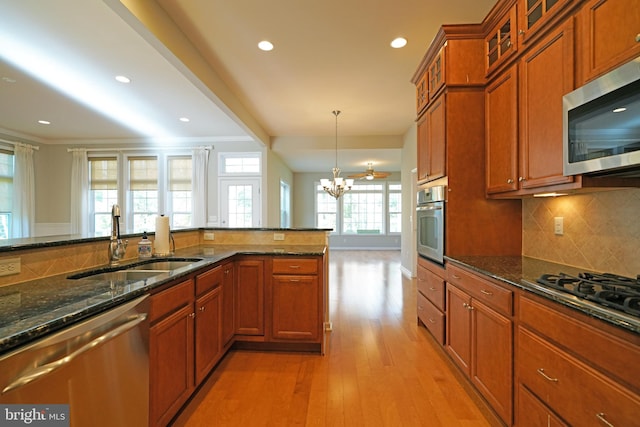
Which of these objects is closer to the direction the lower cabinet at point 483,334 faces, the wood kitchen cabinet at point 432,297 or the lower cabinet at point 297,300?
the lower cabinet

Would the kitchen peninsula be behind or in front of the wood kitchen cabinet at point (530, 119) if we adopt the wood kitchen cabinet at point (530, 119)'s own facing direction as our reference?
in front

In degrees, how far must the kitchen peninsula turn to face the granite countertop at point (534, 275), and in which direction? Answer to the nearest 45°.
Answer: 0° — it already faces it

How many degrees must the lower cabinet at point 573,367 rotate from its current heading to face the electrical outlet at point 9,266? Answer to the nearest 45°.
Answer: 0° — it already faces it

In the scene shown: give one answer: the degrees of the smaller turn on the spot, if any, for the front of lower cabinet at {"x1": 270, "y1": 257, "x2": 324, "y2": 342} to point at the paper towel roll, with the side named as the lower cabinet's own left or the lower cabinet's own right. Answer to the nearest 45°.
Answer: approximately 90° to the lower cabinet's own right

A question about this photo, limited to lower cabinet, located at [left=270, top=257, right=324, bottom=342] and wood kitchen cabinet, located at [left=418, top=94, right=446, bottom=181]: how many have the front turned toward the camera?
1

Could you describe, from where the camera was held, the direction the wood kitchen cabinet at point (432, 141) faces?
facing to the left of the viewer

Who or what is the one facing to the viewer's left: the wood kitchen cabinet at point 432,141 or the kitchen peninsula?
the wood kitchen cabinet
